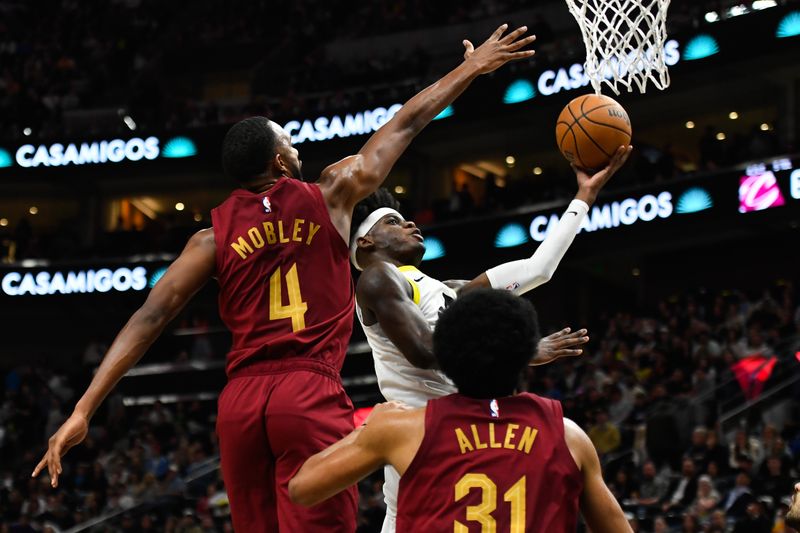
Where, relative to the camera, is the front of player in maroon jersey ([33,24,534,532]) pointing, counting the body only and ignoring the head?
away from the camera

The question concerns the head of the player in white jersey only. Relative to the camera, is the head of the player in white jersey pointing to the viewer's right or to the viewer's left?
to the viewer's right

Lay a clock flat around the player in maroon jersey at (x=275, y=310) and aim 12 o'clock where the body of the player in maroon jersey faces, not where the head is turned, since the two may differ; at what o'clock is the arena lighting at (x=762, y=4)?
The arena lighting is roughly at 1 o'clock from the player in maroon jersey.

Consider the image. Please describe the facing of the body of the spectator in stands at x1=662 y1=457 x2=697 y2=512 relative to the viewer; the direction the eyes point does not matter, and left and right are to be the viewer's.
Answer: facing the viewer and to the left of the viewer

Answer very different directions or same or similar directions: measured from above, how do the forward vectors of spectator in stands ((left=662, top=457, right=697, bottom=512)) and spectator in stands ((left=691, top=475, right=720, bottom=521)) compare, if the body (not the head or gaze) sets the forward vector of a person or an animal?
same or similar directions

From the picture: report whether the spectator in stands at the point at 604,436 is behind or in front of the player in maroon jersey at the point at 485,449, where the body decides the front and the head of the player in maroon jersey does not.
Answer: in front

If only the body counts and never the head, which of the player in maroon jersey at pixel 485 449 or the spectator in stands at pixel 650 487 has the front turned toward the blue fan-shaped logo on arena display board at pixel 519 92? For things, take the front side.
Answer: the player in maroon jersey

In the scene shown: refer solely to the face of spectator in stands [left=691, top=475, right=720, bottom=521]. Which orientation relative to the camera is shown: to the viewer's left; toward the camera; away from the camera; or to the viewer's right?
toward the camera

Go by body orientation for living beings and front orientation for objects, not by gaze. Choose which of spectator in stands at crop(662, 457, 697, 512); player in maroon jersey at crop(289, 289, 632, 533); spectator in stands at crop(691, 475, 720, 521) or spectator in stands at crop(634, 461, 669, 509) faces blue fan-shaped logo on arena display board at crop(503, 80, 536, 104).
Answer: the player in maroon jersey

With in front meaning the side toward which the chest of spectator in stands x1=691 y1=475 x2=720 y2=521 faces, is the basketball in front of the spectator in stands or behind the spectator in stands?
in front

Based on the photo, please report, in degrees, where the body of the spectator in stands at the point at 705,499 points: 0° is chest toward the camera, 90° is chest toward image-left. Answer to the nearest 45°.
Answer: approximately 45°

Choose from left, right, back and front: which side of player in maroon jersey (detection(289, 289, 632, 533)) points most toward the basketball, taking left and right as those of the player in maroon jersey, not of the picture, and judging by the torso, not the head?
front

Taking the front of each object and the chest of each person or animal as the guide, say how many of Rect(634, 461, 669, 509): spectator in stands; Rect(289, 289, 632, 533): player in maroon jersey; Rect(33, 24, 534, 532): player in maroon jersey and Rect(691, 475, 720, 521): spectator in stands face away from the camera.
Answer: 2

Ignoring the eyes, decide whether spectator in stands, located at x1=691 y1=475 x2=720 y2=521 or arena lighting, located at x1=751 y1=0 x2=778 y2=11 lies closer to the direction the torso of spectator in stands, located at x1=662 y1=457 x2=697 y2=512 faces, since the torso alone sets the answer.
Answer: the spectator in stands

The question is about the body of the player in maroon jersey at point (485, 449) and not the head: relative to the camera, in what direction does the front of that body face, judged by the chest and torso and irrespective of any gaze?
away from the camera

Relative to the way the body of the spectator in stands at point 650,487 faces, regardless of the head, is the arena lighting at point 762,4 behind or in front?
behind
